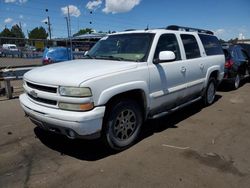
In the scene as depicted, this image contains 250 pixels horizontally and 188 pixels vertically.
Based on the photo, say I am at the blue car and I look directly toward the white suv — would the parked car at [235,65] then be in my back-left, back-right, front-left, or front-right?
front-left

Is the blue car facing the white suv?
no

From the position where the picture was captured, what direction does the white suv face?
facing the viewer and to the left of the viewer

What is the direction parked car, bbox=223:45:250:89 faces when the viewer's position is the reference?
facing away from the viewer and to the right of the viewer

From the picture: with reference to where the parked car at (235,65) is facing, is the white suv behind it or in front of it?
behind

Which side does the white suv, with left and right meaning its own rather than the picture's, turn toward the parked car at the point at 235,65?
back

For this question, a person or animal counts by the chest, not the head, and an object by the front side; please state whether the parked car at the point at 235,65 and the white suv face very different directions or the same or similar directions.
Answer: very different directions

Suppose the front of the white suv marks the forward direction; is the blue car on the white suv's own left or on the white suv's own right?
on the white suv's own right
